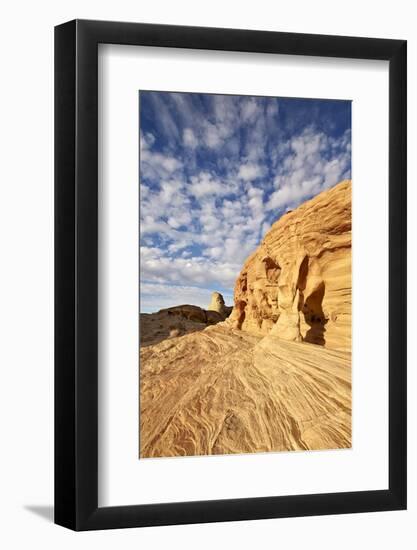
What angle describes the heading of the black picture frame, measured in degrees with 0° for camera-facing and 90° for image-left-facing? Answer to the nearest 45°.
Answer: approximately 315°
